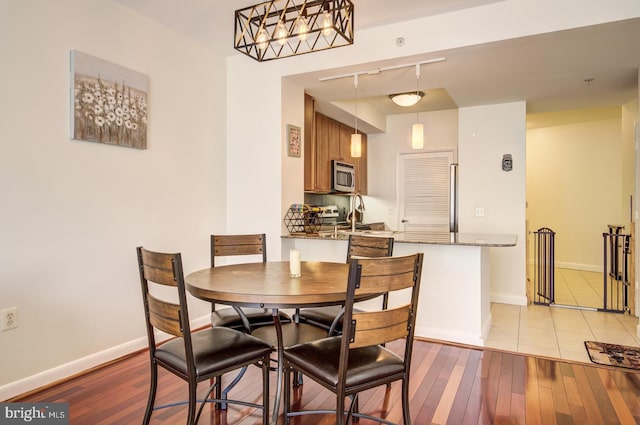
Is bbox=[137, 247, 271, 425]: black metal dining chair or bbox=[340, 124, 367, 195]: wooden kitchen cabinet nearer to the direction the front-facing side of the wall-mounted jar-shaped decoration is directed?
the black metal dining chair

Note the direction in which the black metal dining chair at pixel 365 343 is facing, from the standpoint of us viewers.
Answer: facing away from the viewer and to the left of the viewer

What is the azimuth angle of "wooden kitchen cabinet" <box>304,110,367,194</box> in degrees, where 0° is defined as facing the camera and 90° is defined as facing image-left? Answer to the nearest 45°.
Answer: approximately 315°

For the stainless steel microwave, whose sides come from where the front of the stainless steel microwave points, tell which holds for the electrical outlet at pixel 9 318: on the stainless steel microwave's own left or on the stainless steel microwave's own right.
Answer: on the stainless steel microwave's own right

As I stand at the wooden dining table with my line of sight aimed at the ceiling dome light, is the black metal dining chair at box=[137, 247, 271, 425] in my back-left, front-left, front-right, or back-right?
back-left

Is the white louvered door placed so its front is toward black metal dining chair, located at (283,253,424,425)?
yes

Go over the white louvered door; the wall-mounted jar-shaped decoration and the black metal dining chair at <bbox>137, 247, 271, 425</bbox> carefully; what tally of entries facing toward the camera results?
2

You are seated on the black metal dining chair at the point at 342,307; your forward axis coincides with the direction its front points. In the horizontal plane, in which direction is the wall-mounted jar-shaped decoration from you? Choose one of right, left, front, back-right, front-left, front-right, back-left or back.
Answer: back

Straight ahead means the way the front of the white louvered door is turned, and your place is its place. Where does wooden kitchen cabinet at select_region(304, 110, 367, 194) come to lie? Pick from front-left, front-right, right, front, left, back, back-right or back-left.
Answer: front-right

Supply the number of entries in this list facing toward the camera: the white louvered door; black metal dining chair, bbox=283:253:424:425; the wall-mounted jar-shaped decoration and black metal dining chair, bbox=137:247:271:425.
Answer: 2

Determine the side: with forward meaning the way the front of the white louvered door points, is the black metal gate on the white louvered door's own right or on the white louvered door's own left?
on the white louvered door's own left

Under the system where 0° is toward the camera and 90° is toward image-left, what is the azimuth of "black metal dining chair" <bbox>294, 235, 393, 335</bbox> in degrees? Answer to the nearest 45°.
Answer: approximately 45°
